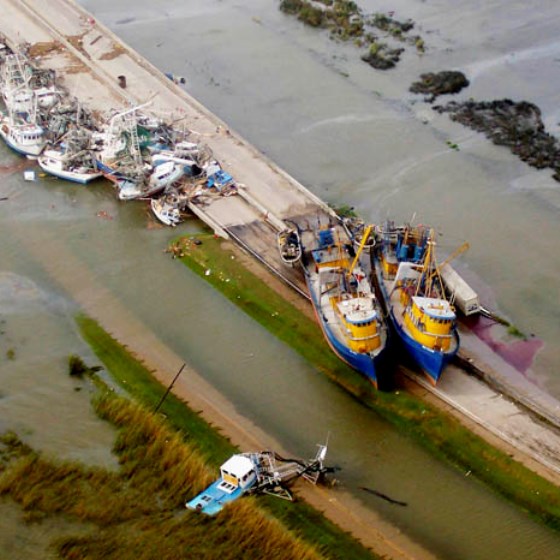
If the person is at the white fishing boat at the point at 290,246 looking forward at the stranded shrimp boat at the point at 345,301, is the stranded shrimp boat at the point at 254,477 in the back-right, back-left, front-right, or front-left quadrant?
front-right

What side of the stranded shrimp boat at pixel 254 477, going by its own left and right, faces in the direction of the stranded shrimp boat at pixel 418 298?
back

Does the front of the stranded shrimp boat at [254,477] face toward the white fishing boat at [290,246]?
no

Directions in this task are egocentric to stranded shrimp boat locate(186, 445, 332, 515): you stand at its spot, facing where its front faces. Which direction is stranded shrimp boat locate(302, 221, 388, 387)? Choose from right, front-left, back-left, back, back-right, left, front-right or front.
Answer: back-right

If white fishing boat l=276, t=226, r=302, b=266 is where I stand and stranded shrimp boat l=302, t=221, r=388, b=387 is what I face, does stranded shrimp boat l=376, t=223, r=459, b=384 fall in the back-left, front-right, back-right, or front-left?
front-left

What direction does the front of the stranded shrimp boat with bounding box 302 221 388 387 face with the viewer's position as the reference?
facing the viewer

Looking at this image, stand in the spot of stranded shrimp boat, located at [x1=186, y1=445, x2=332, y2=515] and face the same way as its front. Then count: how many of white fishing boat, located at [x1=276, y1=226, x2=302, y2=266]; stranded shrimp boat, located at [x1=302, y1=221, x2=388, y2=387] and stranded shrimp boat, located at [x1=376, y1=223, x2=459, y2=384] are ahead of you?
0

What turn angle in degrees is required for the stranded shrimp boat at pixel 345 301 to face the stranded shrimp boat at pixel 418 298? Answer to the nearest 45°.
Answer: approximately 90° to its left

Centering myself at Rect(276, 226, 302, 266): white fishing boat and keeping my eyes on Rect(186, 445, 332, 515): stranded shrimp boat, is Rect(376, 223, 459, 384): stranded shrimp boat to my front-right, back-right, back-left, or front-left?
front-left

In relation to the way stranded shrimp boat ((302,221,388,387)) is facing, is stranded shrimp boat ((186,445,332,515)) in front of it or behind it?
in front
